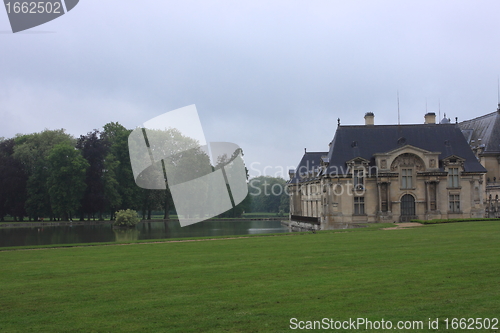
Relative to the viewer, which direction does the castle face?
toward the camera
